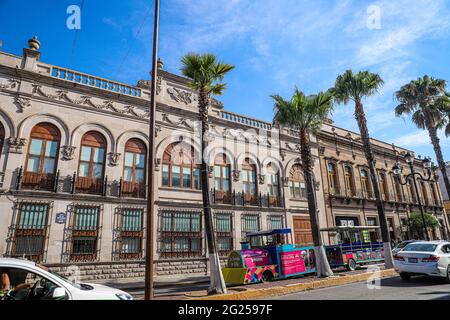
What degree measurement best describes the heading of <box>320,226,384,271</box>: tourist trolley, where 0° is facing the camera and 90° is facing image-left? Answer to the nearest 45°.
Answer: approximately 45°

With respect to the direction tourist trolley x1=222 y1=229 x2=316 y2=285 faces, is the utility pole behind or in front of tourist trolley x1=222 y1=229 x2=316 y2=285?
in front

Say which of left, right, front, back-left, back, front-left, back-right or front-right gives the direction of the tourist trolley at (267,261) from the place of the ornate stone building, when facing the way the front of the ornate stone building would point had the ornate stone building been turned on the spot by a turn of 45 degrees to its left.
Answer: right

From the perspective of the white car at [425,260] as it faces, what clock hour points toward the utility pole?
The utility pole is roughly at 6 o'clock from the white car.

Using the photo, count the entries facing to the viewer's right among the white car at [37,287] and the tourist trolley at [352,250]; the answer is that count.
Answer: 1

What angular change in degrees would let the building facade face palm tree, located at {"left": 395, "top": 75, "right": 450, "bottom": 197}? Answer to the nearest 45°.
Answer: approximately 45° to its left

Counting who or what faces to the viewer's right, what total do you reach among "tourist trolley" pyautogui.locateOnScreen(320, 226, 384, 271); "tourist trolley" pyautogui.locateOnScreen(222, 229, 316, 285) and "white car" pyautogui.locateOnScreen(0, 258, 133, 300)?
1

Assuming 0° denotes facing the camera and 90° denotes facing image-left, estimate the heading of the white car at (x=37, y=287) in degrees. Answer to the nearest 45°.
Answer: approximately 270°

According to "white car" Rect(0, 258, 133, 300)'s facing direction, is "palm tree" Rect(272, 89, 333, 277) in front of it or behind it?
in front

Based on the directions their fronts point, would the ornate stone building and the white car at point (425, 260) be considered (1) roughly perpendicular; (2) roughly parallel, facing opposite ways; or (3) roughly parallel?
roughly perpendicular

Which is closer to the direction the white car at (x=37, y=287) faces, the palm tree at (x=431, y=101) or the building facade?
the palm tree

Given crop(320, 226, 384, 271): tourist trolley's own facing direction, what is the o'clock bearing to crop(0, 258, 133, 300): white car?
The white car is roughly at 11 o'clock from the tourist trolley.
